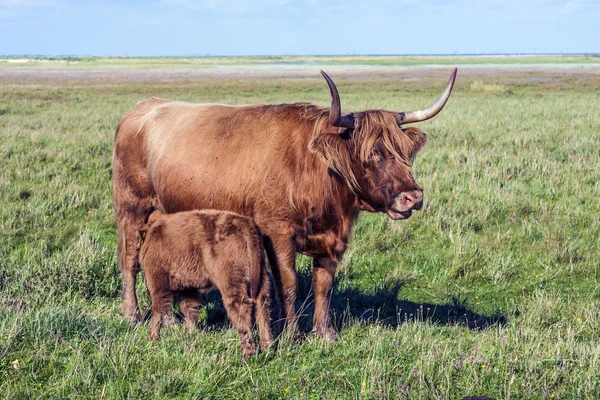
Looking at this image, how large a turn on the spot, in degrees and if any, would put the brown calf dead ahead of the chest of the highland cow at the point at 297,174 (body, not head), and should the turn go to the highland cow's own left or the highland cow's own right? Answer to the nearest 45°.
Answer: approximately 90° to the highland cow's own right

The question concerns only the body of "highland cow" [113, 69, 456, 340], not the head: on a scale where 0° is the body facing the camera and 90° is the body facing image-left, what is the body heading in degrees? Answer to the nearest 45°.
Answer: approximately 315°
